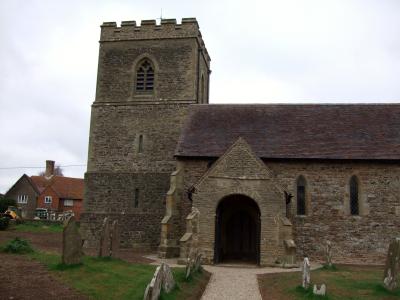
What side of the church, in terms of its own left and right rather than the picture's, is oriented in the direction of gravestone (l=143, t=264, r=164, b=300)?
front

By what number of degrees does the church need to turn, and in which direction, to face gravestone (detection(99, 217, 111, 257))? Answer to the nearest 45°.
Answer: approximately 45° to its right

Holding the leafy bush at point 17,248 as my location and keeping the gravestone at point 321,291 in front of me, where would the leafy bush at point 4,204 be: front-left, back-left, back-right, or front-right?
back-left

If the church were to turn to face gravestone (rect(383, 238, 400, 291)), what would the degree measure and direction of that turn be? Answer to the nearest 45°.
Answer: approximately 45° to its left

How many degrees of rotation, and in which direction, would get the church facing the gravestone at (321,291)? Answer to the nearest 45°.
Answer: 0° — it already faces it

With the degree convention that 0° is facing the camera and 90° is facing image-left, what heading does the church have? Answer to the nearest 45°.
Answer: approximately 0°

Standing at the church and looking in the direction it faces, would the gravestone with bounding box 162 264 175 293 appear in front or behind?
in front
